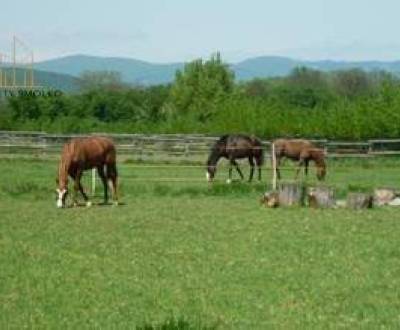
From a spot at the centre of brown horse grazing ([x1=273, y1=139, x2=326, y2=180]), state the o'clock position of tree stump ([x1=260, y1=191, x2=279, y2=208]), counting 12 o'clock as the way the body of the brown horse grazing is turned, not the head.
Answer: The tree stump is roughly at 3 o'clock from the brown horse grazing.

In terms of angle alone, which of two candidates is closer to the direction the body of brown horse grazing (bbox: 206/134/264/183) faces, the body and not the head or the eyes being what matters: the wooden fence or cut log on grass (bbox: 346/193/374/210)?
the wooden fence

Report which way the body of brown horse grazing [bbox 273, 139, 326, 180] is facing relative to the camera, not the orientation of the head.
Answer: to the viewer's right

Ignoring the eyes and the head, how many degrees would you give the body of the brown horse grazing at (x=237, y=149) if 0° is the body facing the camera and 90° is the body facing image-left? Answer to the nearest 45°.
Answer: approximately 90°

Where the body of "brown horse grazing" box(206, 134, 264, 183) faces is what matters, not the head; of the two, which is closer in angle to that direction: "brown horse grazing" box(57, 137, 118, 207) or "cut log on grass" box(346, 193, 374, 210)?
the brown horse grazing

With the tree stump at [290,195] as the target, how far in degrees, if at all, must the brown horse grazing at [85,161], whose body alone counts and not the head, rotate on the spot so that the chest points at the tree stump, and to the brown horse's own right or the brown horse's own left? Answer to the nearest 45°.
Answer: approximately 135° to the brown horse's own left

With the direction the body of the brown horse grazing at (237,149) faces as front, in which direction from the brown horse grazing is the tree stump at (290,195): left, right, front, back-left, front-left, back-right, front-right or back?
left

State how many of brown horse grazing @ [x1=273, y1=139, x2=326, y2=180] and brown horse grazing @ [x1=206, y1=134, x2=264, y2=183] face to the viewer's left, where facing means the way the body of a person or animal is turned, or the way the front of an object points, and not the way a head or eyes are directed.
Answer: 1

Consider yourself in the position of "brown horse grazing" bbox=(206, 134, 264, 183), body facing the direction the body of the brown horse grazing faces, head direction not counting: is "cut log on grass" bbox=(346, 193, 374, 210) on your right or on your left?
on your left

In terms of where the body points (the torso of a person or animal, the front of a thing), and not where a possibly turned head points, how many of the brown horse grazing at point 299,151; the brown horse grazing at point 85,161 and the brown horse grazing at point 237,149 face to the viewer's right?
1
